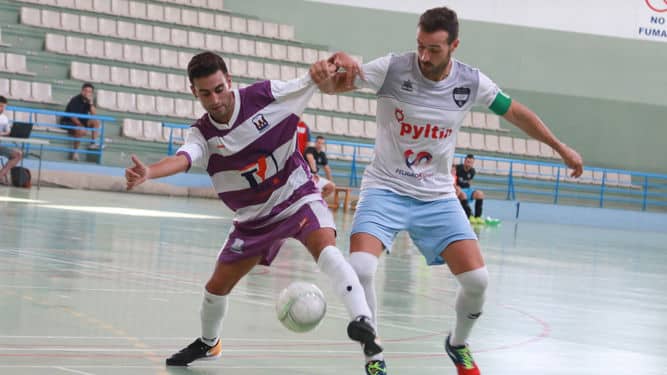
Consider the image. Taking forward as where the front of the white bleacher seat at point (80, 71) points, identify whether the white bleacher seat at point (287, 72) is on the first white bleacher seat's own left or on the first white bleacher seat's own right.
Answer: on the first white bleacher seat's own left

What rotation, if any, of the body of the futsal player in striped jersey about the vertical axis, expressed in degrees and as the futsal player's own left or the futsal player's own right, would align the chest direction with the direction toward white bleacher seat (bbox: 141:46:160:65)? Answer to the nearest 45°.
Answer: approximately 180°

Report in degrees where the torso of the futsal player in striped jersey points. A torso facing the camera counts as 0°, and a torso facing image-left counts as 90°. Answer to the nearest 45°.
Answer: approximately 0°

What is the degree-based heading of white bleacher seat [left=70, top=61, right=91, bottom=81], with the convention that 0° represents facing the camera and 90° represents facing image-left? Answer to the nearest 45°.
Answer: approximately 315°

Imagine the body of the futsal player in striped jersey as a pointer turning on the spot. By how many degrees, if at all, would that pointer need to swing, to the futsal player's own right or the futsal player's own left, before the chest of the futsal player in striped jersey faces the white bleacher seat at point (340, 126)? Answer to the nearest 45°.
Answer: approximately 180°

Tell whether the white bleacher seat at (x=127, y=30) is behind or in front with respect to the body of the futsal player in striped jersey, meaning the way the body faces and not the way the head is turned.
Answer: behind

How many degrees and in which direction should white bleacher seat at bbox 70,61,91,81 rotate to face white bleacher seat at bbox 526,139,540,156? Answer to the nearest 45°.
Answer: approximately 45° to its left

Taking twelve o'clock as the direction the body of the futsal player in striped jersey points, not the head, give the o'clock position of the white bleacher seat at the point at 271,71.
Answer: The white bleacher seat is roughly at 6 o'clock from the futsal player in striped jersey.

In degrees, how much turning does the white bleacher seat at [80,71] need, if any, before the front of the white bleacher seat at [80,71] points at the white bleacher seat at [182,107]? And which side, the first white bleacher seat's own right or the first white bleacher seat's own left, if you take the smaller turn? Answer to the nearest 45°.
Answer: approximately 45° to the first white bleacher seat's own left

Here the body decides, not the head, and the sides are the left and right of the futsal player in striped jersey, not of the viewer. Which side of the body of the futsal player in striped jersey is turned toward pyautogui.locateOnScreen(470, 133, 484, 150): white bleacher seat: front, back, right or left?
back

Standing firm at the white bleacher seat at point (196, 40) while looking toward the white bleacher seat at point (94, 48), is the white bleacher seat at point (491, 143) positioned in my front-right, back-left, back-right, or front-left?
back-left
